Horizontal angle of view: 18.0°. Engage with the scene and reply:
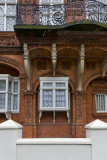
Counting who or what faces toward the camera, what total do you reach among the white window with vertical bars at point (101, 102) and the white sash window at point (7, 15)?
2

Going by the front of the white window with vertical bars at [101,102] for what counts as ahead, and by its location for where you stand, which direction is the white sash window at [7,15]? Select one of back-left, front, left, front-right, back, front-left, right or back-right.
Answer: right

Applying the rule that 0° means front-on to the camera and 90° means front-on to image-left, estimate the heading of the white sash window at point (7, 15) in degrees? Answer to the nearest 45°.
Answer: approximately 0°

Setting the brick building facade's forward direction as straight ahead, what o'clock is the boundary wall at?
The boundary wall is roughly at 12 o'clock from the brick building facade.

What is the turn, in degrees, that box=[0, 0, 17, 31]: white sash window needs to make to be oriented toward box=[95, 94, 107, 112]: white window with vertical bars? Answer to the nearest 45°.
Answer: approximately 90° to its left

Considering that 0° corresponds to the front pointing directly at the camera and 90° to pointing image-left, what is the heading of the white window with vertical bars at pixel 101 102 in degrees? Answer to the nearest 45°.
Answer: approximately 0°
